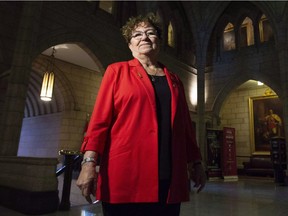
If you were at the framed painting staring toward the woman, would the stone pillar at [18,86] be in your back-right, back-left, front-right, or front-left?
front-right

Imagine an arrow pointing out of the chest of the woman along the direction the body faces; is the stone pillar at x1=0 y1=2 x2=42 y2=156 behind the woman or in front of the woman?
behind

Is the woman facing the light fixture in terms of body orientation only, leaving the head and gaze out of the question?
no

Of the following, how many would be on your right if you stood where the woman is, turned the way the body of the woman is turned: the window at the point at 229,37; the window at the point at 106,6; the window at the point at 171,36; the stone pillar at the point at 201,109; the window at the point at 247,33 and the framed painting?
0

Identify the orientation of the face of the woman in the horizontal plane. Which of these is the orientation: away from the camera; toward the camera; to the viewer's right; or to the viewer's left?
toward the camera

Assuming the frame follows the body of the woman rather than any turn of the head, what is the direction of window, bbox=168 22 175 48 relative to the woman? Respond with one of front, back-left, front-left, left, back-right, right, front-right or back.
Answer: back-left

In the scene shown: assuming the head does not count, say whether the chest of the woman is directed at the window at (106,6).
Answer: no

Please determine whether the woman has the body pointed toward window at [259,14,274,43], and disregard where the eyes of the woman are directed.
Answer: no

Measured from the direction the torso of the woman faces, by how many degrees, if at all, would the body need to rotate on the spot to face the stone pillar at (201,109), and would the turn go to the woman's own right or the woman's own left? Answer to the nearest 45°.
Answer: approximately 135° to the woman's own left

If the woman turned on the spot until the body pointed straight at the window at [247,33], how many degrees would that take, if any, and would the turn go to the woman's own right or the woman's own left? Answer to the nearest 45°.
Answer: approximately 90° to the woman's own left

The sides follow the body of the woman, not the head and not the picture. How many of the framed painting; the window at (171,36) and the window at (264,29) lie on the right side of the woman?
0

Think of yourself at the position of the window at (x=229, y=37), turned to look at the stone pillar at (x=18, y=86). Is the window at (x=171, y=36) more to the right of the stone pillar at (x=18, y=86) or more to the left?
right

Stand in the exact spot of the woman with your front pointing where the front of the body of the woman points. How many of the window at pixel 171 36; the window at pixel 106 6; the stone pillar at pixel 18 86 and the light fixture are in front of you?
0
